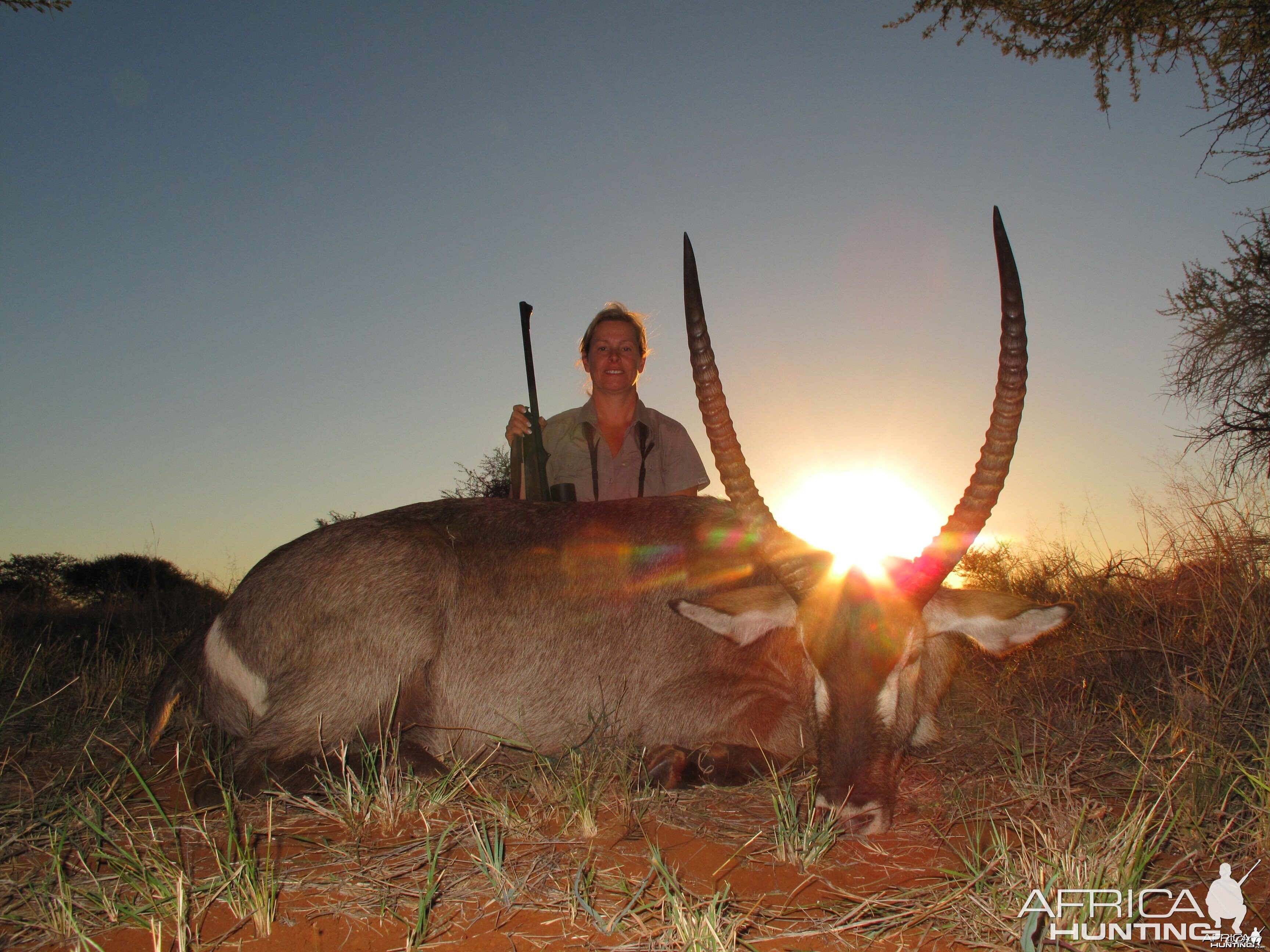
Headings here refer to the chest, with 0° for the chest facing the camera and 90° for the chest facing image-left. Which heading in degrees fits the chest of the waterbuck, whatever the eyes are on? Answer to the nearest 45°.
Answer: approximately 270°

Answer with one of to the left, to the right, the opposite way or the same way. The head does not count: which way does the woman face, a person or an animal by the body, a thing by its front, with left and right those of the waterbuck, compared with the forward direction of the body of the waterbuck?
to the right

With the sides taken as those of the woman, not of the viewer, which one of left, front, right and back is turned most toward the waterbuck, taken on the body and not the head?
front

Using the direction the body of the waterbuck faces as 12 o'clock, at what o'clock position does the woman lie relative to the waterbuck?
The woman is roughly at 9 o'clock from the waterbuck.

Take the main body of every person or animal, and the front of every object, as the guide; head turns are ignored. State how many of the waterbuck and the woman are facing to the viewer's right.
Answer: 1

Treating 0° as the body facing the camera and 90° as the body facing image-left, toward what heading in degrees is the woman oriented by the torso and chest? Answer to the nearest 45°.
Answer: approximately 0°
